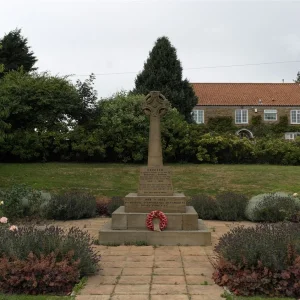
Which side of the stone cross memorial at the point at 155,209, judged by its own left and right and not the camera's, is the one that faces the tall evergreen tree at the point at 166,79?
back

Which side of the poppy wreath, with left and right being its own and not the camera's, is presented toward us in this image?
front

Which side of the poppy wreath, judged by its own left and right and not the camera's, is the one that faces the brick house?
back

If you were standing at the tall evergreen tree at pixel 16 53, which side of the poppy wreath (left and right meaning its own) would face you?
back

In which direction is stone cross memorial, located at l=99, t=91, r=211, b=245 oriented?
toward the camera

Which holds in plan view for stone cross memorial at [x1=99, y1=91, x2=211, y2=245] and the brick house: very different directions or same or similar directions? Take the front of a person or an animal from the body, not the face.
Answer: same or similar directions

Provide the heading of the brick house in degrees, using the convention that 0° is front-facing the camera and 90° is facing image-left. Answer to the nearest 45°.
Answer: approximately 0°

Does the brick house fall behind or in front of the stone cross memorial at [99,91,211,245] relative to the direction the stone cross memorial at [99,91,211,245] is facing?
behind

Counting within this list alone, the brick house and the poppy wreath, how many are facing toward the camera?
2

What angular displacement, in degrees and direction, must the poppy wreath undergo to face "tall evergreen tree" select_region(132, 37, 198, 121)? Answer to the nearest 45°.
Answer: approximately 180°

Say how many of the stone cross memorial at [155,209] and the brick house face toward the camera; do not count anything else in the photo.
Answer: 2
